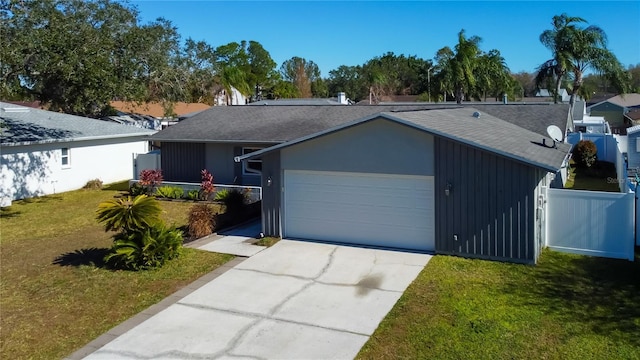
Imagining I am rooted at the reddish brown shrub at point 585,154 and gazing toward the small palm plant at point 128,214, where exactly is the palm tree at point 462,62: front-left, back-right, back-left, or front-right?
back-right

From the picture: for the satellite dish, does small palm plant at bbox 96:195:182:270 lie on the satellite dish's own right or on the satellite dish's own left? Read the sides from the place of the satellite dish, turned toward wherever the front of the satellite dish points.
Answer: on the satellite dish's own right

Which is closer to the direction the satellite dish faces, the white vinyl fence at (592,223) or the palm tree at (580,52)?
the white vinyl fence

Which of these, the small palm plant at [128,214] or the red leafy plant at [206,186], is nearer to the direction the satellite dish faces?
the small palm plant

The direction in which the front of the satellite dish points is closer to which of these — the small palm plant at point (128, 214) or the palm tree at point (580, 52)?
the small palm plant

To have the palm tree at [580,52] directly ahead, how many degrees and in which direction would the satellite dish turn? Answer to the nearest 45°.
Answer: approximately 135° to its left

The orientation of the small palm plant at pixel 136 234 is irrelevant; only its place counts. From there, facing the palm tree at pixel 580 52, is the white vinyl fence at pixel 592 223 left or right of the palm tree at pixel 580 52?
right
